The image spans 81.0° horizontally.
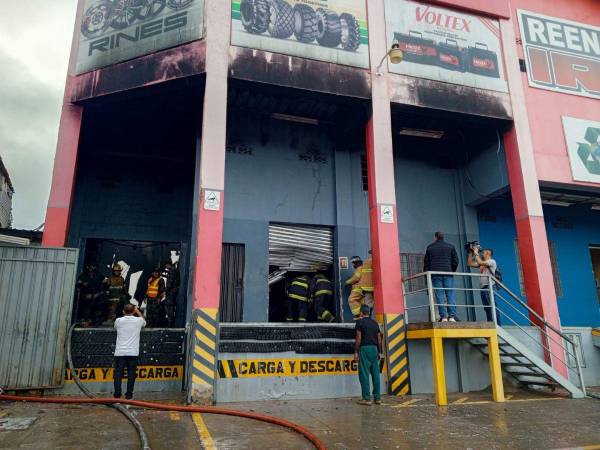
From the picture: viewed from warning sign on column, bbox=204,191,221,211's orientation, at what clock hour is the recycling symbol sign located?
The recycling symbol sign is roughly at 9 o'clock from the warning sign on column.

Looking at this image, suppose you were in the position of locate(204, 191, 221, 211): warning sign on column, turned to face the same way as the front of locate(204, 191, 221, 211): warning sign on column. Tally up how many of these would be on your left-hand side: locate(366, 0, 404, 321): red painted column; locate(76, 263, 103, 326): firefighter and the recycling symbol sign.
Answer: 2

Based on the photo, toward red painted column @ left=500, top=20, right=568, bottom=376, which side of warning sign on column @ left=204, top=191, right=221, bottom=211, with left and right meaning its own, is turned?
left

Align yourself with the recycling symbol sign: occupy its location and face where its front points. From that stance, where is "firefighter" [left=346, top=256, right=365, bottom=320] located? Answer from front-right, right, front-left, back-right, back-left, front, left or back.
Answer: front-right

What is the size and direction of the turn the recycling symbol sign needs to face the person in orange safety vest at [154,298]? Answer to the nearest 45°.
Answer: approximately 45° to its right

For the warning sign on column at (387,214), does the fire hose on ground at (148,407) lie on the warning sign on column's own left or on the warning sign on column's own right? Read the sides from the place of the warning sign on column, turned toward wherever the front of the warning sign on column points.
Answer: on the warning sign on column's own right

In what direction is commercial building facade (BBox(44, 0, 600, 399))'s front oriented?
toward the camera

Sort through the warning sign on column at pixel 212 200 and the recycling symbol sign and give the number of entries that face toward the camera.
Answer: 2

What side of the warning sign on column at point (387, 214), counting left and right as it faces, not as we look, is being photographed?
front

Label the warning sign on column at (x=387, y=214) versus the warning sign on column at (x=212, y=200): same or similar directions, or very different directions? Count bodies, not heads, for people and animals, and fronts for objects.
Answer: same or similar directions

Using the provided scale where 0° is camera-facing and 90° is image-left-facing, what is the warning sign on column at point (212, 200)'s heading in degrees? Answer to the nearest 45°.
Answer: approximately 0°
